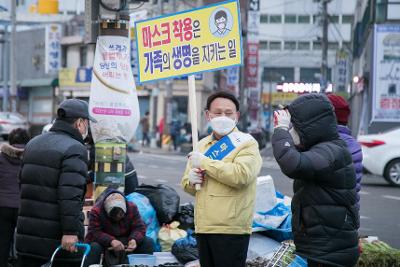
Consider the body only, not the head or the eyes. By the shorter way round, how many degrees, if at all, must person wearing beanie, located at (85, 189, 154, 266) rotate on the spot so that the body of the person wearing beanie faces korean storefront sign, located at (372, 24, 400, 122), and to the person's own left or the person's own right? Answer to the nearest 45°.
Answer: approximately 135° to the person's own left

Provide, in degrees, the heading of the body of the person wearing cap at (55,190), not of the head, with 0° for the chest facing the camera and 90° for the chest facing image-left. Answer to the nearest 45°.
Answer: approximately 225°

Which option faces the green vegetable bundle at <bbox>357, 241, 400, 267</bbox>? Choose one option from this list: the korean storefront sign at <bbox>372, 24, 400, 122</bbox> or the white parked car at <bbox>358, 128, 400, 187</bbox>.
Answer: the korean storefront sign

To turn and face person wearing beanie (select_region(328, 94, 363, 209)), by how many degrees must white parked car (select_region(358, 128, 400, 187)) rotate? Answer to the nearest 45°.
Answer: approximately 90° to its right

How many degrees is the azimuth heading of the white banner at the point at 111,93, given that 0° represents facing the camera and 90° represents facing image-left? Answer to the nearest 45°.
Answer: approximately 0°
